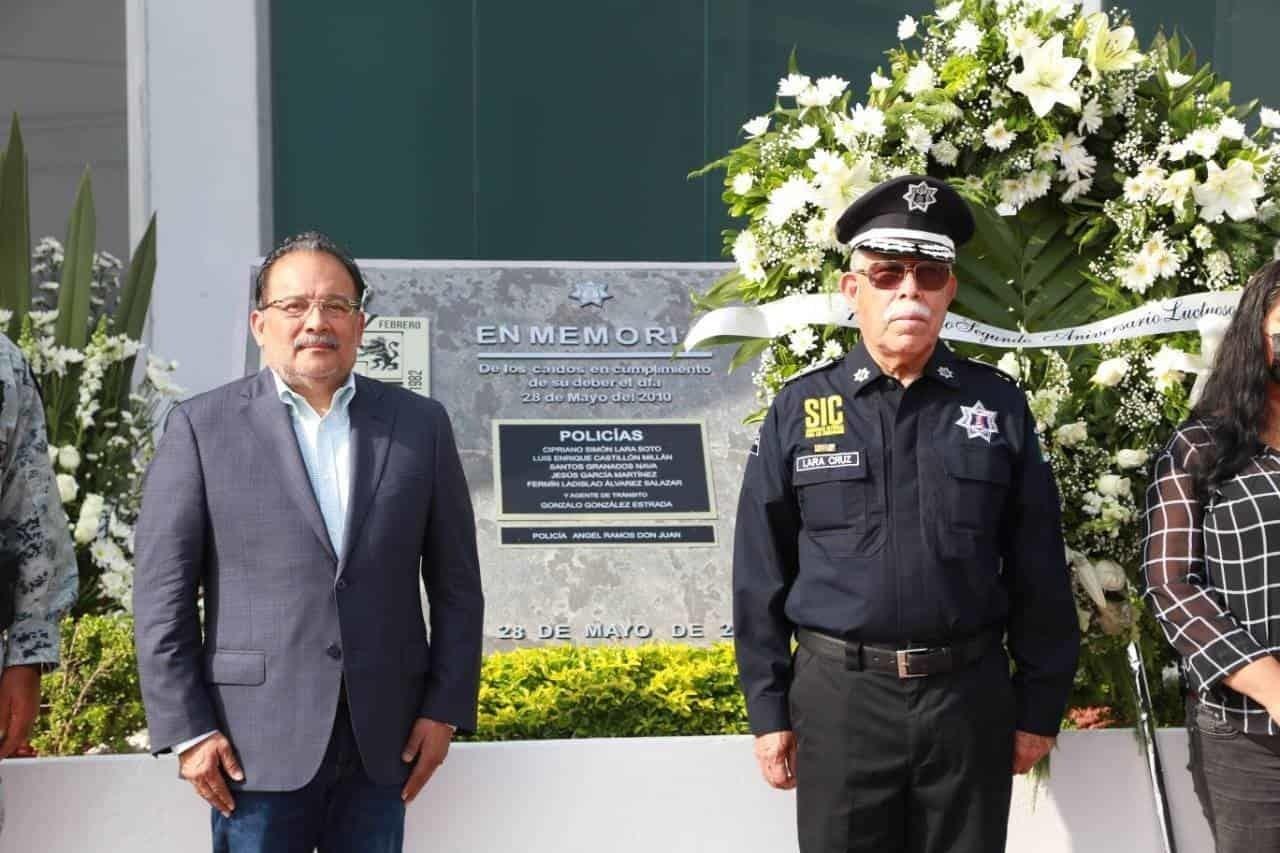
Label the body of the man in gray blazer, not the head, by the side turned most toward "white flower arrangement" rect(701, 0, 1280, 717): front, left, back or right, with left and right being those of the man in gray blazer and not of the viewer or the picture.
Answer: left

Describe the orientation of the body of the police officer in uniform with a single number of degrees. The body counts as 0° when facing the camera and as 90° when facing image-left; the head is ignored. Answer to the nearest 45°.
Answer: approximately 0°

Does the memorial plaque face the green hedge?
yes

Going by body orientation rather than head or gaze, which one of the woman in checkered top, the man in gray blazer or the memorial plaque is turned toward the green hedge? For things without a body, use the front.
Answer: the memorial plaque

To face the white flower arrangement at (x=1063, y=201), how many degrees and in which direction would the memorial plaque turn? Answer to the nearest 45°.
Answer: approximately 45° to its left

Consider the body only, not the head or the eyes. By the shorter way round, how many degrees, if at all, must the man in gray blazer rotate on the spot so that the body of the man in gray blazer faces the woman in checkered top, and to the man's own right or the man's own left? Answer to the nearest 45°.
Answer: approximately 90° to the man's own left

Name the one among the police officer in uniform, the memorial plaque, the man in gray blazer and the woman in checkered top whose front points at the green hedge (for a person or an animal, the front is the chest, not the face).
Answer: the memorial plaque

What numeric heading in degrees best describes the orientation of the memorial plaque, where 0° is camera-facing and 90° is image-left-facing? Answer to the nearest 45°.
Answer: approximately 0°

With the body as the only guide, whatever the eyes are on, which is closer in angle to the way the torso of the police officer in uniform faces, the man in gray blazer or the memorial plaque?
the man in gray blazer

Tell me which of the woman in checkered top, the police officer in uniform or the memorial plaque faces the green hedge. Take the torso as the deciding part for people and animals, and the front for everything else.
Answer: the memorial plaque
